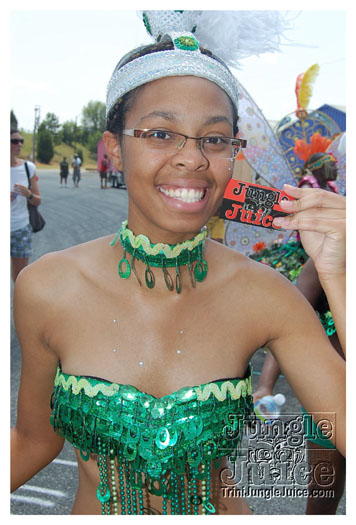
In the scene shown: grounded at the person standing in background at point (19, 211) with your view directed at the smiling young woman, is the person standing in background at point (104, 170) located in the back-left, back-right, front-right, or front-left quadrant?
back-left

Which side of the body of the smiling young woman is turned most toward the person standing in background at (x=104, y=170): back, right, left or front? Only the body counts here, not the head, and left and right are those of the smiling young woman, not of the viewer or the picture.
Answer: back

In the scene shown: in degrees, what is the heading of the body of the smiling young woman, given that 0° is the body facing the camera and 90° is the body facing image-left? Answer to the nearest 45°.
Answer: approximately 0°

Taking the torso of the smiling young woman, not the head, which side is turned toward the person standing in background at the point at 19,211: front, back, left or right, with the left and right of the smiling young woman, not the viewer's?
back
